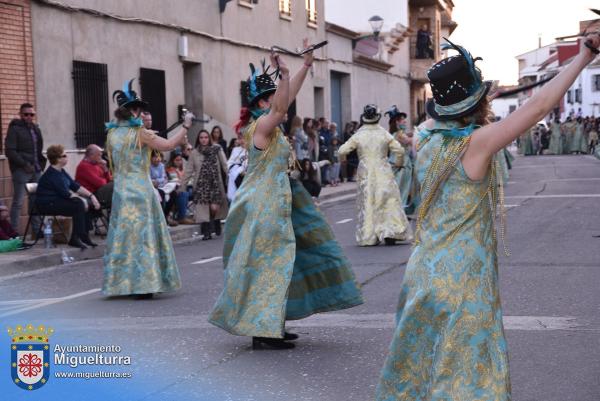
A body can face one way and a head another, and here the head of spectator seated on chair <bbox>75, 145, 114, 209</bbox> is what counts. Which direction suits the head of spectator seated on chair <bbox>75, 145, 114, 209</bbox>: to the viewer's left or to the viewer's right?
to the viewer's right

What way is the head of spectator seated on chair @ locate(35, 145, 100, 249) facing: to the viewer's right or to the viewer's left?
to the viewer's right

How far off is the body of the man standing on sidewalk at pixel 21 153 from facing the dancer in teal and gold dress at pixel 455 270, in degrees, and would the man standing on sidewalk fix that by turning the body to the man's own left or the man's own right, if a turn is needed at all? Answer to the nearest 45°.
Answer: approximately 45° to the man's own right

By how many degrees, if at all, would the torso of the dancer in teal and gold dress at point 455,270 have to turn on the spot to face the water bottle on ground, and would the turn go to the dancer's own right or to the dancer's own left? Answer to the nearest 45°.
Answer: approximately 90° to the dancer's own left

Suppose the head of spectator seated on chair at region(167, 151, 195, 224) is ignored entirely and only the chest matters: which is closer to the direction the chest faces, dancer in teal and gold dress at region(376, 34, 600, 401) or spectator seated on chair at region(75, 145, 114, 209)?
the dancer in teal and gold dress

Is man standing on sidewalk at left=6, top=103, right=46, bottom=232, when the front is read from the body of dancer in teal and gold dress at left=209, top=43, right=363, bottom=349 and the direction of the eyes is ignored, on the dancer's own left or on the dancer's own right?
on the dancer's own left

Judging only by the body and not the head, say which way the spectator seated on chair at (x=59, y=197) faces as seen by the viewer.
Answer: to the viewer's right

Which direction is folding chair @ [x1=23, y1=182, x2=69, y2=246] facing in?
to the viewer's right

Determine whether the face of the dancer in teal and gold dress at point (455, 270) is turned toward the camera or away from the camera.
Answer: away from the camera
